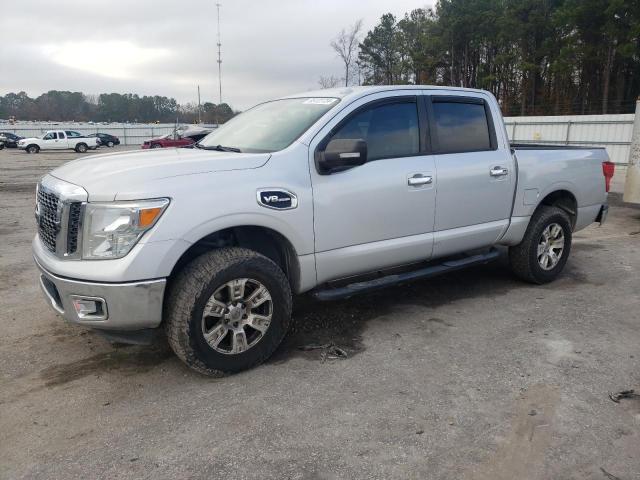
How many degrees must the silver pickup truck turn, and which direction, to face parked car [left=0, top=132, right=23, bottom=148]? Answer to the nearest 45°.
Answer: approximately 90° to its right

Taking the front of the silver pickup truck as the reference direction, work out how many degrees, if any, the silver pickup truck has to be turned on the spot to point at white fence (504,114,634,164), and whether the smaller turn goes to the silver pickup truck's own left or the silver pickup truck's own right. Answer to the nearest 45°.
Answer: approximately 180°

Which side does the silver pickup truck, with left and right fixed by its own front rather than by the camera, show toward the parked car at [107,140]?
right

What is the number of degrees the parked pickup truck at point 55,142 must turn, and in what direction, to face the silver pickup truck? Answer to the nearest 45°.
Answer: approximately 90° to its left

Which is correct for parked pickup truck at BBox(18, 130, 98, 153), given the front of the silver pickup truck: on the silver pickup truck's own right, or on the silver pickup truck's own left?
on the silver pickup truck's own right

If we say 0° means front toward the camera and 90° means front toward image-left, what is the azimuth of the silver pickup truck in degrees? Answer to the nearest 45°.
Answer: approximately 45°

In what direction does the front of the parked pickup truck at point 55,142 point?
to the viewer's left
